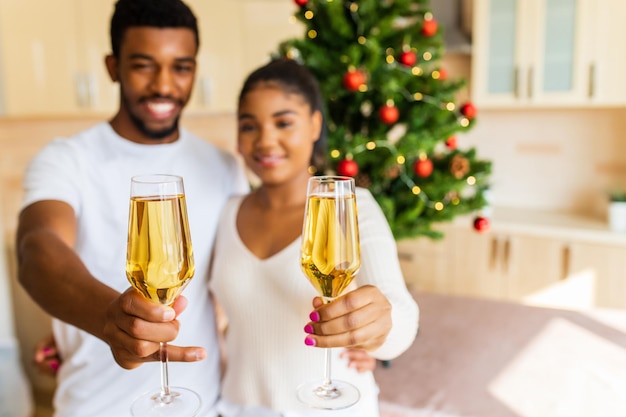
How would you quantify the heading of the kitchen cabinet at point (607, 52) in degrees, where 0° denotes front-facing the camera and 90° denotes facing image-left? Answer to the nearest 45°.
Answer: approximately 0°

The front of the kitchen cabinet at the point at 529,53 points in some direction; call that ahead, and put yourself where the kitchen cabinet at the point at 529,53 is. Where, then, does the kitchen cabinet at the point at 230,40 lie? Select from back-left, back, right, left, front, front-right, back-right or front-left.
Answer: right

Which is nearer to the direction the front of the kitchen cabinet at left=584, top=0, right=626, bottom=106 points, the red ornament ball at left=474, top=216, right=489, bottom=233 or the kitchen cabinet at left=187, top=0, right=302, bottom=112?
the red ornament ball

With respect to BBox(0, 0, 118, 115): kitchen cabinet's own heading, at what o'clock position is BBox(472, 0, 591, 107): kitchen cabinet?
BBox(472, 0, 591, 107): kitchen cabinet is roughly at 9 o'clock from BBox(0, 0, 118, 115): kitchen cabinet.

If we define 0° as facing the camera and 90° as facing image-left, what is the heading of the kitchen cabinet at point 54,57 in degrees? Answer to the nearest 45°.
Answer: approximately 0°
